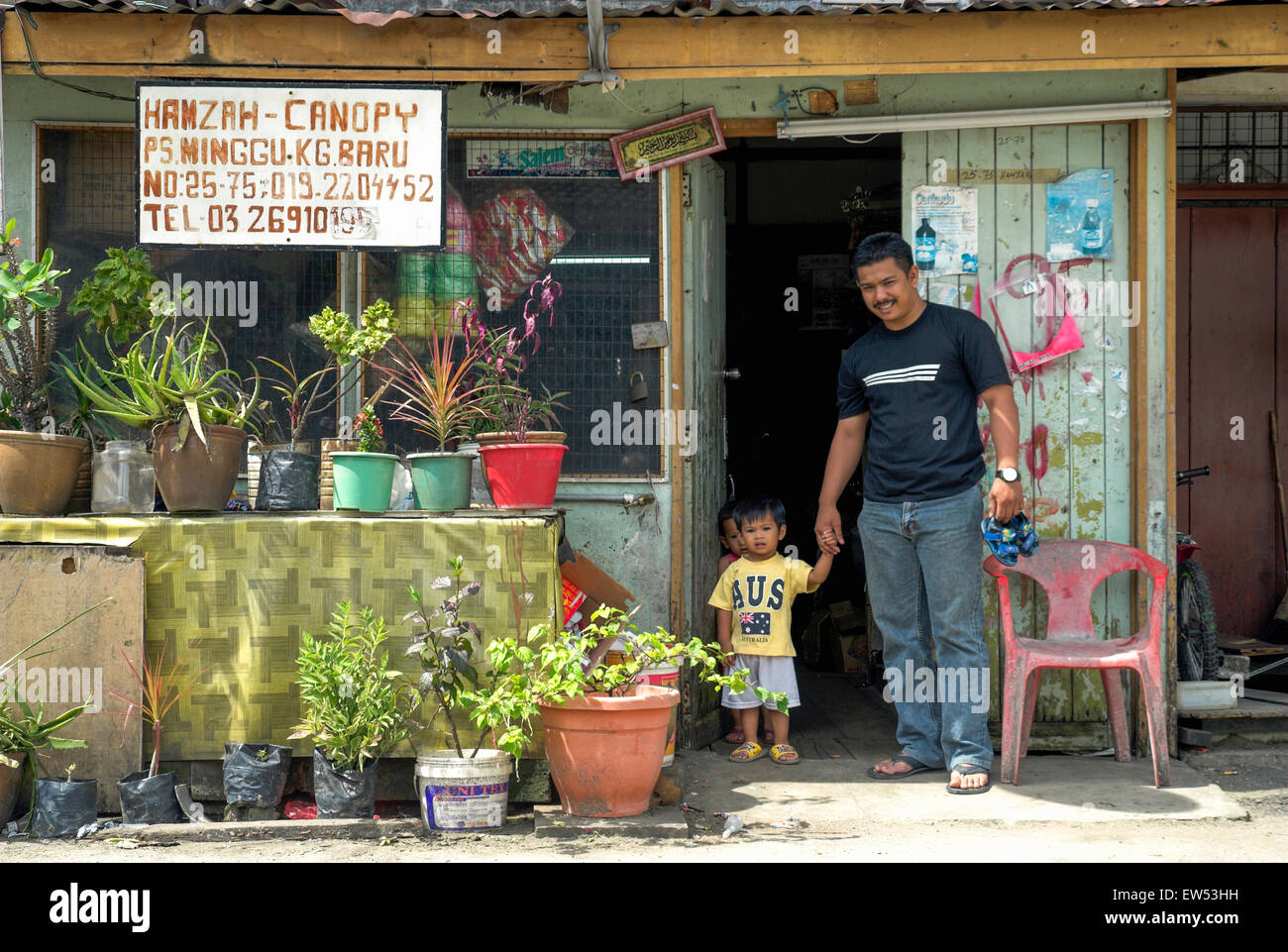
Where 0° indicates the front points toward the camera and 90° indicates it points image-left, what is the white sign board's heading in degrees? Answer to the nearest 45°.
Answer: approximately 0°

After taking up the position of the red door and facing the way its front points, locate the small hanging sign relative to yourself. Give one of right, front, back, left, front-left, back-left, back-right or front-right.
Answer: front-right

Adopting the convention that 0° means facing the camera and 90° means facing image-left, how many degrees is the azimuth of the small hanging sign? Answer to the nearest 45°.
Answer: approximately 0°

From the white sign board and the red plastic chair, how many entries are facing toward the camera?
2

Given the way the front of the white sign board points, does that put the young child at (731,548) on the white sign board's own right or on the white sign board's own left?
on the white sign board's own left

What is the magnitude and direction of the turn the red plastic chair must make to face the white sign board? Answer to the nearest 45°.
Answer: approximately 90° to its right

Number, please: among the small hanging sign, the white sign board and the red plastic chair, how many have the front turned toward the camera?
3
